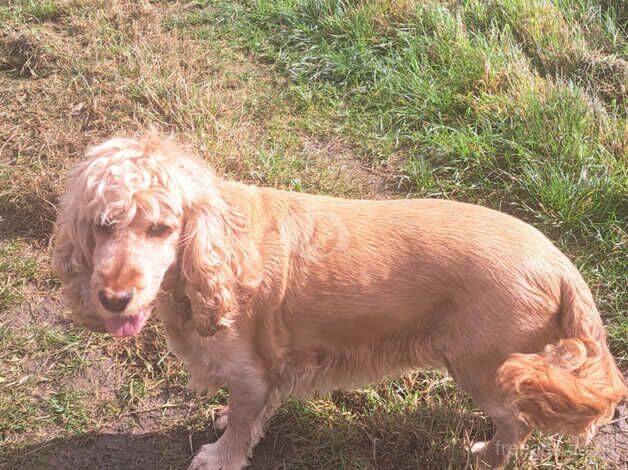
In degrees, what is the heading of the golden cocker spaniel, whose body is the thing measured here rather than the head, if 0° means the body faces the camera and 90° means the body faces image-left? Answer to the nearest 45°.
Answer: approximately 90°
